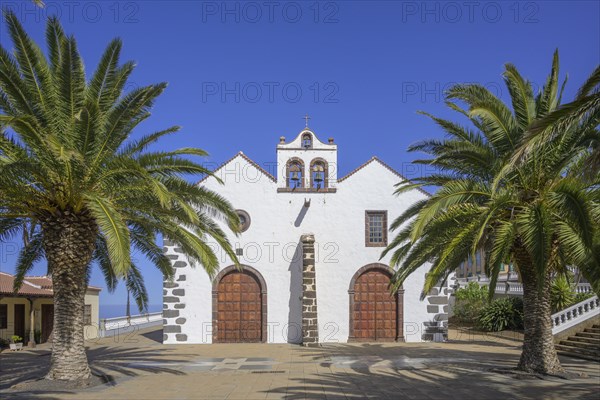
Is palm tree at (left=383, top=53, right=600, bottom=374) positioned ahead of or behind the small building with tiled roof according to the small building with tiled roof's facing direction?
ahead

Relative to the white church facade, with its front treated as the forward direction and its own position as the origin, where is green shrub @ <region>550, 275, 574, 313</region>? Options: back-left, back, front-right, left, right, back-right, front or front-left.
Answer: left

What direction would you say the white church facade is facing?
toward the camera

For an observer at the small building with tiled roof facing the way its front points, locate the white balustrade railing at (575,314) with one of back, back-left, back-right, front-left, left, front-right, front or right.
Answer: front-left

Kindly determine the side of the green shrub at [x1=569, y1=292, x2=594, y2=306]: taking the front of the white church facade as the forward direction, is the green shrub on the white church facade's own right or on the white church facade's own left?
on the white church facade's own left

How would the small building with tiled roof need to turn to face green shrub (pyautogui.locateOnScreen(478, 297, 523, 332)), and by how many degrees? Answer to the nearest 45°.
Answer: approximately 90° to its left

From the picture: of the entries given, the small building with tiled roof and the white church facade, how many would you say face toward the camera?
2

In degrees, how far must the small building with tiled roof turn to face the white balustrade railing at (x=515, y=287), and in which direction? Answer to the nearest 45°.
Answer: approximately 90° to its left

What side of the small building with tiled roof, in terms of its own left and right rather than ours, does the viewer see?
front
